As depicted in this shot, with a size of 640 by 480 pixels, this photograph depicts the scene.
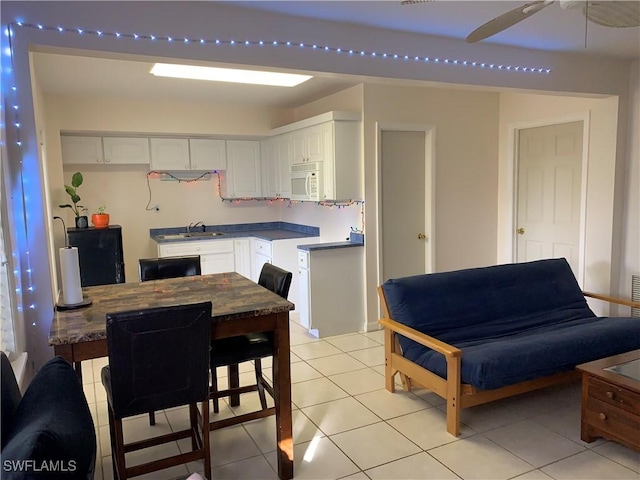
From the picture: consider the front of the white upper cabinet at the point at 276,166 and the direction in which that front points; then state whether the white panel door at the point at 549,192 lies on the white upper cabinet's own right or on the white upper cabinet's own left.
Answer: on the white upper cabinet's own left

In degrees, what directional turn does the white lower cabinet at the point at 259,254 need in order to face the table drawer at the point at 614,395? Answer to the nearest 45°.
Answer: approximately 90° to its left

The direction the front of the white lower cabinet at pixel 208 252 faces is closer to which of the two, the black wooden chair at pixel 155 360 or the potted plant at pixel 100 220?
the black wooden chair

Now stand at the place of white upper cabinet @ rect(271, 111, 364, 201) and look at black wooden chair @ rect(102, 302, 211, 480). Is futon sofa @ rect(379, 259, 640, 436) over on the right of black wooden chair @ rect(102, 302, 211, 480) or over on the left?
left

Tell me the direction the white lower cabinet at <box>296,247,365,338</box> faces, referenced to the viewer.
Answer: facing to the left of the viewer

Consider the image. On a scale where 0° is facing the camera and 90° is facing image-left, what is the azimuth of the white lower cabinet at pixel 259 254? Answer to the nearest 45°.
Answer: approximately 45°

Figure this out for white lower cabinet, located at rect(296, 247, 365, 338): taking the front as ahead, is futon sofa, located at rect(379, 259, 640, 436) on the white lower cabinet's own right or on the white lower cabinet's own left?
on the white lower cabinet's own left
